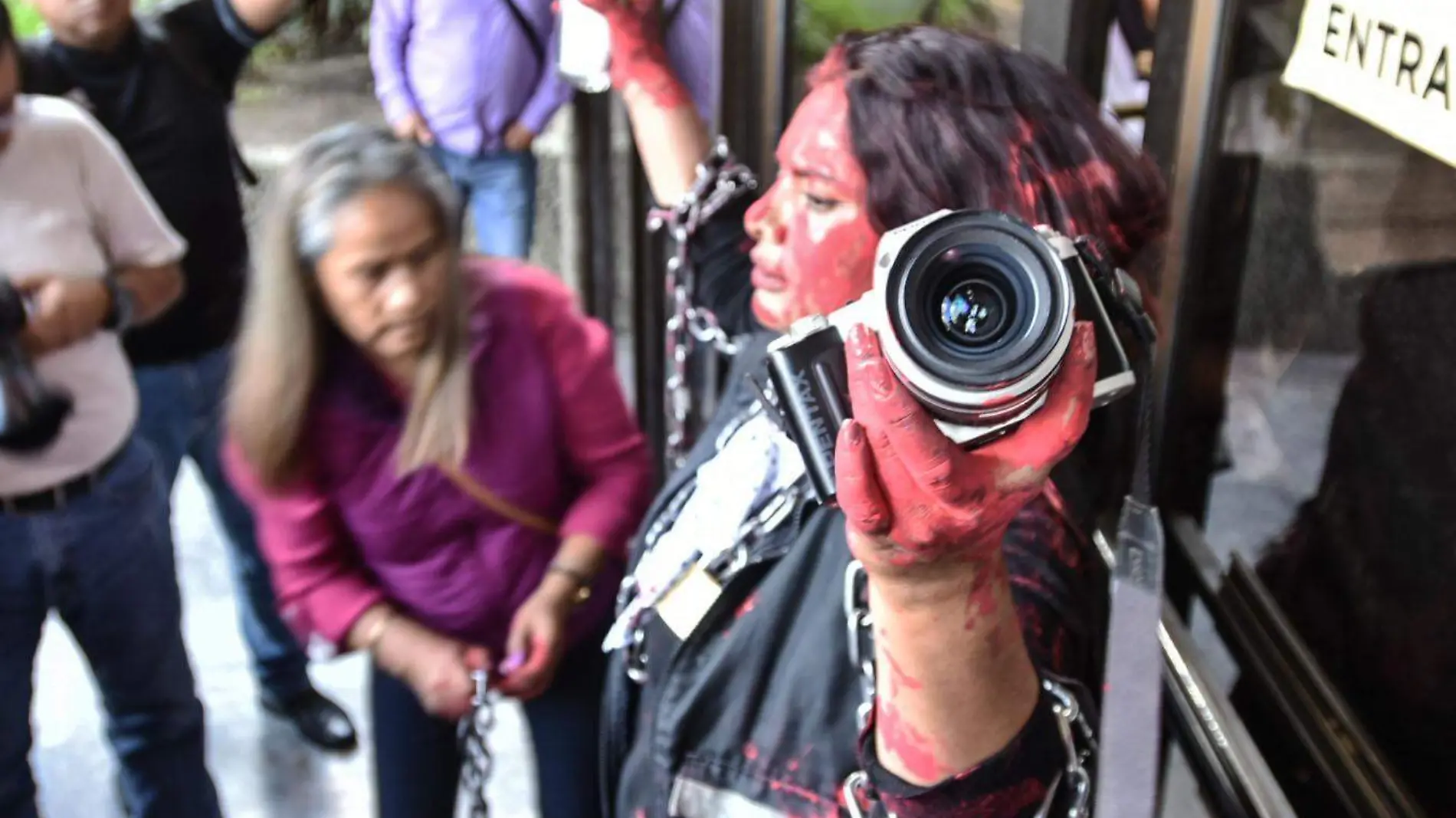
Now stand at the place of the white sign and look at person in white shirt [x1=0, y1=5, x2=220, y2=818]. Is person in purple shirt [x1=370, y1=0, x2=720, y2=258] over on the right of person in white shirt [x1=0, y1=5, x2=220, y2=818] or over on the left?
right

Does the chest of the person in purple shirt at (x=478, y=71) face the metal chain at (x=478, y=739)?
yes

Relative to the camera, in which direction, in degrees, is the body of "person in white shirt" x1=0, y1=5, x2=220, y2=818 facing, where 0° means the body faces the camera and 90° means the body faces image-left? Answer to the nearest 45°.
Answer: approximately 0°

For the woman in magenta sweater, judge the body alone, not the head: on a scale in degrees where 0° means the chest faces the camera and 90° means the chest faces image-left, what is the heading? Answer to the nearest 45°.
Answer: approximately 0°
